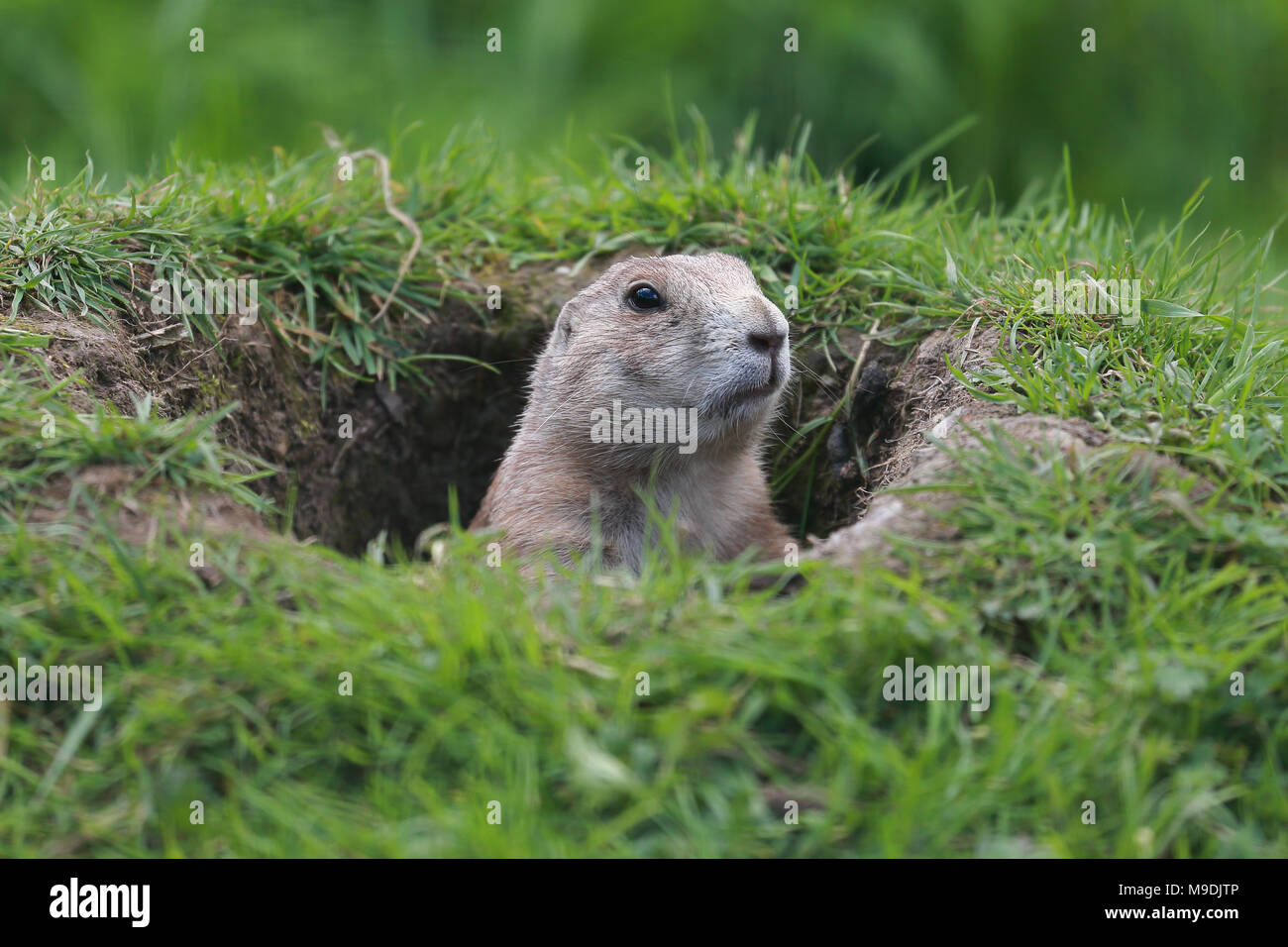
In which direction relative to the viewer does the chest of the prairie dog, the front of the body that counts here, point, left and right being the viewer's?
facing the viewer and to the right of the viewer
